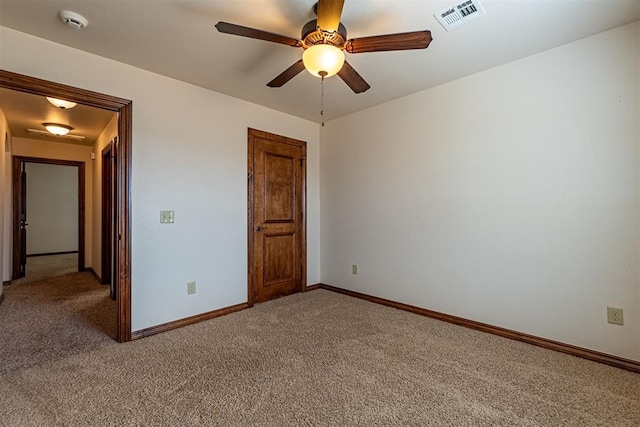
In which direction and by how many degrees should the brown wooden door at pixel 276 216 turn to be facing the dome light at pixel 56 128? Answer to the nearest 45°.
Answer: approximately 135° to its right

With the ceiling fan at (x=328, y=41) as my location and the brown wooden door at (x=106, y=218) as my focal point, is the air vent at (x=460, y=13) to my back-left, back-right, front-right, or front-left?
back-right

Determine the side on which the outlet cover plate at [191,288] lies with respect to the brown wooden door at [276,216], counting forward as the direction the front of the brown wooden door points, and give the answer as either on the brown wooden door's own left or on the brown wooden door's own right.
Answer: on the brown wooden door's own right

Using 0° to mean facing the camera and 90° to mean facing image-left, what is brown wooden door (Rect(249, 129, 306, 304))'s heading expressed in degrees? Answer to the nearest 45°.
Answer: approximately 315°

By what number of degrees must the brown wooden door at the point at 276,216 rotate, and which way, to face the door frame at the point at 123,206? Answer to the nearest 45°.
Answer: approximately 90° to its right

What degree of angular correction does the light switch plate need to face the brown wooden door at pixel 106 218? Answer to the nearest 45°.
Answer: approximately 180°

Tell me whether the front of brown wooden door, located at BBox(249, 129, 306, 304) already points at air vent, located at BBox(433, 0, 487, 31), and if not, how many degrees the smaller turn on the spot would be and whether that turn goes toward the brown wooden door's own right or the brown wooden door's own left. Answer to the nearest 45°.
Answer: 0° — it already faces it

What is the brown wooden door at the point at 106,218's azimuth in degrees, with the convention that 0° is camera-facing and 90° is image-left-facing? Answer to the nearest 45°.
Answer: approximately 90°

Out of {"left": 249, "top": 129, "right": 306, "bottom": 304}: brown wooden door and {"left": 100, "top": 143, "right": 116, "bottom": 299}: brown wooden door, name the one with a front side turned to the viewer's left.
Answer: {"left": 100, "top": 143, "right": 116, "bottom": 299}: brown wooden door
